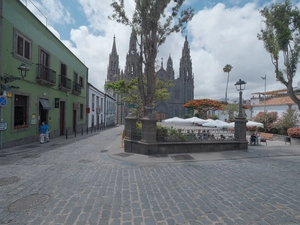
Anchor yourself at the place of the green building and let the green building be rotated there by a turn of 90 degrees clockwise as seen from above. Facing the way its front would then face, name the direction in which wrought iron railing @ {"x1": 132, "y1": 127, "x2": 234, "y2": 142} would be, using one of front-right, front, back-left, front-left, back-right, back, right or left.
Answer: left

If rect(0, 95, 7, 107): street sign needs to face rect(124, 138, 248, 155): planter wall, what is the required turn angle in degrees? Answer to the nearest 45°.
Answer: approximately 45° to its left

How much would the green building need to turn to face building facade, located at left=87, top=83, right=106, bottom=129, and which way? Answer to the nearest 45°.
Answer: approximately 90° to its left

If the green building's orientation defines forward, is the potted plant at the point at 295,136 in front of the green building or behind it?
in front

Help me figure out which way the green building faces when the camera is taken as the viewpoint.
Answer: facing the viewer and to the right of the viewer

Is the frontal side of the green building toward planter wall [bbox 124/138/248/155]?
yes

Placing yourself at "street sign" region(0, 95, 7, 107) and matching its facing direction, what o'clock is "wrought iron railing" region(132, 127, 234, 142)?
The wrought iron railing is roughly at 10 o'clock from the street sign.
